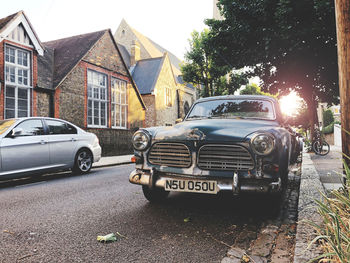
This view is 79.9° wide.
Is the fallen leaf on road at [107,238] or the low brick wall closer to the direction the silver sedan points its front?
the fallen leaf on road

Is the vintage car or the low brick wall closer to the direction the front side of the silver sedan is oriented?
the vintage car
